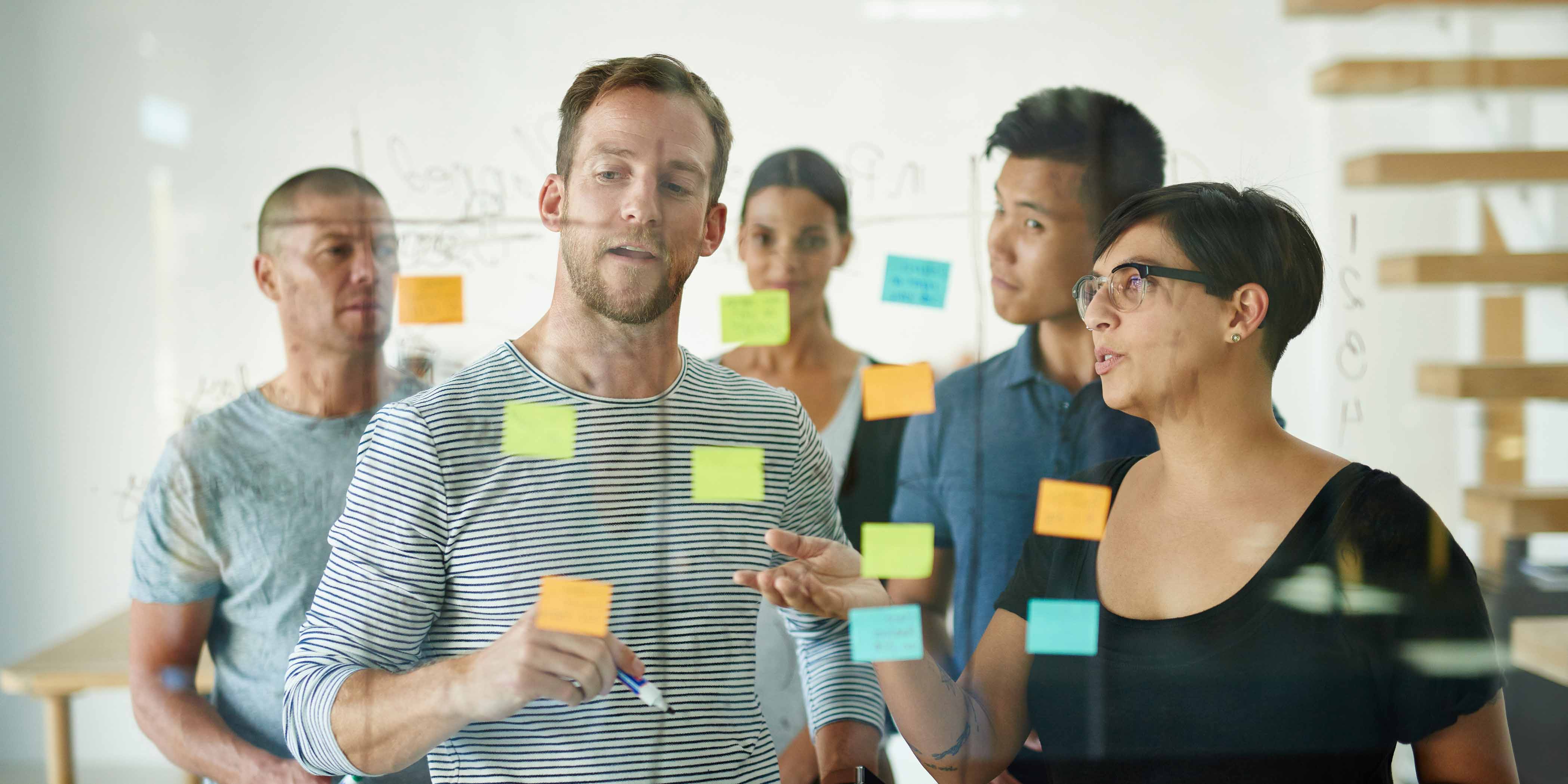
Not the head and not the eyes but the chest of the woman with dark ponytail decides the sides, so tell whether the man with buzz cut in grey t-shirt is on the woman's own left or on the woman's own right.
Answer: on the woman's own right

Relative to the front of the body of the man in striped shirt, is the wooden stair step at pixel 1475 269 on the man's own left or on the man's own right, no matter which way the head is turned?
on the man's own left

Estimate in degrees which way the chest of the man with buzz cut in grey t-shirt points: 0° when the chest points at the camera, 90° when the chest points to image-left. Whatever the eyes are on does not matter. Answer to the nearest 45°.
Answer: approximately 315°

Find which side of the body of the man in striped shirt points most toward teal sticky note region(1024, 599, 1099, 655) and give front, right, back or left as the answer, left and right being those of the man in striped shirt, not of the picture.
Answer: left

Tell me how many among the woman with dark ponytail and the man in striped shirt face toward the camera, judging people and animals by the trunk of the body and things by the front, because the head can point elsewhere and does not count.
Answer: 2

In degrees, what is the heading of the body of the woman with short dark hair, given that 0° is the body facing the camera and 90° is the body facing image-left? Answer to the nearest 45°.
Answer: approximately 45°

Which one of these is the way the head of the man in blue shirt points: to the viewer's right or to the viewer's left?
to the viewer's left
